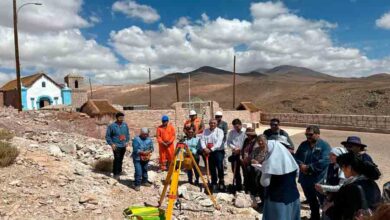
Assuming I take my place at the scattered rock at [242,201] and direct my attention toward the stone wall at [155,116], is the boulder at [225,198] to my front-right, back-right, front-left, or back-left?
front-left

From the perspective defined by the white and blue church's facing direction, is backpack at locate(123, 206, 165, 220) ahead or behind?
ahead

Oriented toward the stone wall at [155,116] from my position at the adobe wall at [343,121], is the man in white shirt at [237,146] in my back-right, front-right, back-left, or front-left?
front-left

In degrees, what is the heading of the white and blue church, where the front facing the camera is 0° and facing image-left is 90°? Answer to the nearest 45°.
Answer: approximately 315°

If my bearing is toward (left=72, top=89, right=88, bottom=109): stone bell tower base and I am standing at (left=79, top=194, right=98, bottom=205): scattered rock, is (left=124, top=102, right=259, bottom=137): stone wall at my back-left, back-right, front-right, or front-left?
front-right

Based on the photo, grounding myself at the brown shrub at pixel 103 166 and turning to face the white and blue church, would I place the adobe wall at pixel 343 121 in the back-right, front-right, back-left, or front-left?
front-right

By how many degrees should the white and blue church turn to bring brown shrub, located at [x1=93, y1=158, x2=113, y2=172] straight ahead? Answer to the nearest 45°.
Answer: approximately 45° to its right

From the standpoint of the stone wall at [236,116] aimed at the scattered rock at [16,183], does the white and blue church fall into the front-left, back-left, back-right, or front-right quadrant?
back-right

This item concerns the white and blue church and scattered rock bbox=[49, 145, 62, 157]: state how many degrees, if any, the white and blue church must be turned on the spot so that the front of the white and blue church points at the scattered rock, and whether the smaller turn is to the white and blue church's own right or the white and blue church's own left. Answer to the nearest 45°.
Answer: approximately 45° to the white and blue church's own right

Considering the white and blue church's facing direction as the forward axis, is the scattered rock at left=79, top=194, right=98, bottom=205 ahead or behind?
ahead

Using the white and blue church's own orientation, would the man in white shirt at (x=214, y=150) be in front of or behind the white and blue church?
in front
